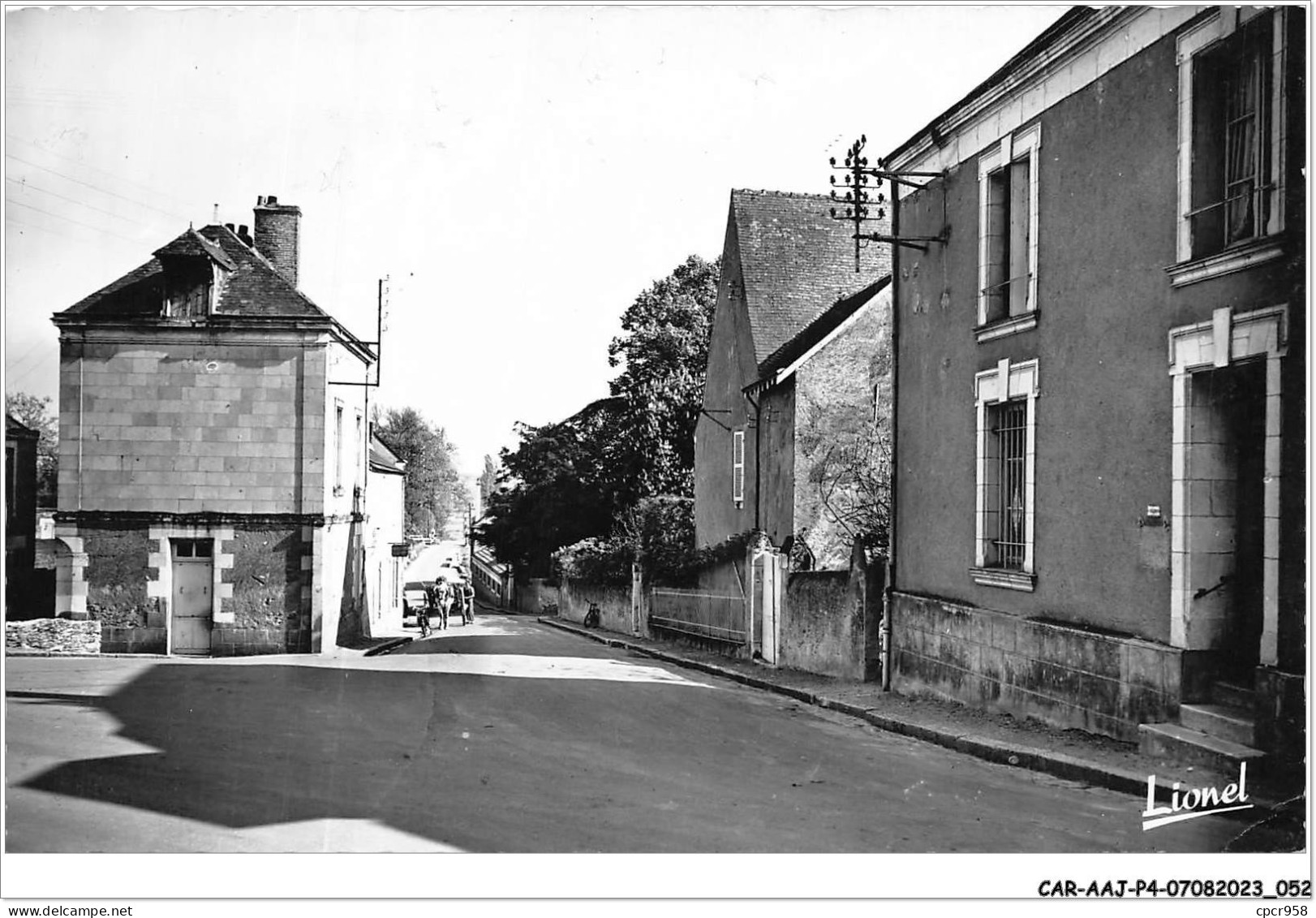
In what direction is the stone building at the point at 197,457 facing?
toward the camera

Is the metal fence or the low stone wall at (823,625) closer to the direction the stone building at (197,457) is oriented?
the low stone wall

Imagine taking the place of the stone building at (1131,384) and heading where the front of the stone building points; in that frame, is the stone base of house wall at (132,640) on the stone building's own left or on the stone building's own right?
on the stone building's own right

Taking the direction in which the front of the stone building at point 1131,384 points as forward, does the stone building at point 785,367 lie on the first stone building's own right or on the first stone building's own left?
on the first stone building's own right

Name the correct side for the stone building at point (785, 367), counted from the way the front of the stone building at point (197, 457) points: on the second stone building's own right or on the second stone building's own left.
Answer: on the second stone building's own left

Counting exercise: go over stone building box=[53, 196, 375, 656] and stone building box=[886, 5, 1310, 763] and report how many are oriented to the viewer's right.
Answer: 0
